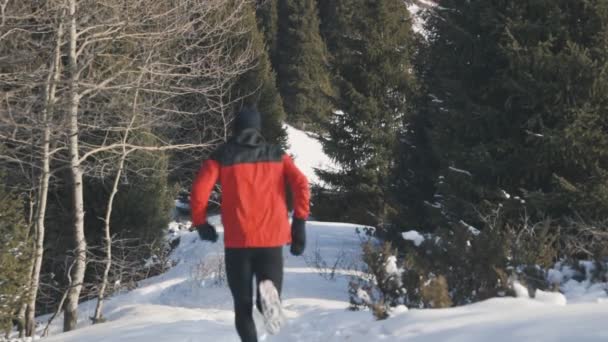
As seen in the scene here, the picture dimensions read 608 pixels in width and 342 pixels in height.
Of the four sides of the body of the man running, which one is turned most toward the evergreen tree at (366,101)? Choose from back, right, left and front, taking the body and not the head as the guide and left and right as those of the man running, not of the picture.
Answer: front

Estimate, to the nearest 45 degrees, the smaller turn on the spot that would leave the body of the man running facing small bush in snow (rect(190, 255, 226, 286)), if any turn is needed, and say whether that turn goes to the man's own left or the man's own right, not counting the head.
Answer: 0° — they already face it

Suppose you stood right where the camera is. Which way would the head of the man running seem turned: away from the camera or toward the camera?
away from the camera

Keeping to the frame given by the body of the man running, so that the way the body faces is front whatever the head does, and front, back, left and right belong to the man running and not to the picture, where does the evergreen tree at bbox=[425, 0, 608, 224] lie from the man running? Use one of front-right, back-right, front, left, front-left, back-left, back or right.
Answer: front-right

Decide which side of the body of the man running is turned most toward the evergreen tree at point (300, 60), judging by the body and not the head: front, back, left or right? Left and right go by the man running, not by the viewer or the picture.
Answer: front

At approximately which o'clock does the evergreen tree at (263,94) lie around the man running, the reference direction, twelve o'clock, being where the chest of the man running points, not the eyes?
The evergreen tree is roughly at 12 o'clock from the man running.

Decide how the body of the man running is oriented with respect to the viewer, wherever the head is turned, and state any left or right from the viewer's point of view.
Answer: facing away from the viewer

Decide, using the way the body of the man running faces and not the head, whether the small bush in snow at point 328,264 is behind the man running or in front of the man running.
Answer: in front
